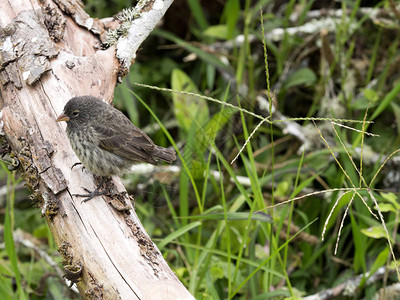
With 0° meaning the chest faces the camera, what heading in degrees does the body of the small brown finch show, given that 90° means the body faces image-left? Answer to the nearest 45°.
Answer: approximately 90°
